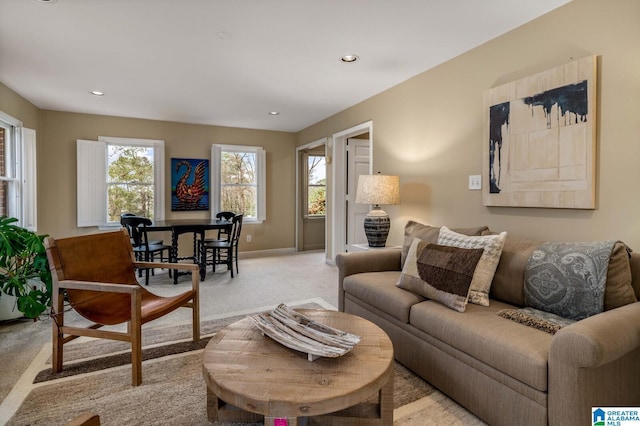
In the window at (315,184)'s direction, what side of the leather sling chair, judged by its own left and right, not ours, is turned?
left

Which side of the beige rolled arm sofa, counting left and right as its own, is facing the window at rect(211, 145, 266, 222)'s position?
right

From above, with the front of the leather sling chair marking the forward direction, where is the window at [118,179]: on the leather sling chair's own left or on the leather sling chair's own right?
on the leather sling chair's own left

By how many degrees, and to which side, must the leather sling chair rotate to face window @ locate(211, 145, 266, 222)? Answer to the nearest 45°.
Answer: approximately 90° to its left

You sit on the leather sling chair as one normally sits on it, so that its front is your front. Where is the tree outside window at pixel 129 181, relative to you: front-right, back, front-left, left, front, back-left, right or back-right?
back-left

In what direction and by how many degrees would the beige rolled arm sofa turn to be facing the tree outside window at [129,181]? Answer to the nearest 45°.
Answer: approximately 45° to its right

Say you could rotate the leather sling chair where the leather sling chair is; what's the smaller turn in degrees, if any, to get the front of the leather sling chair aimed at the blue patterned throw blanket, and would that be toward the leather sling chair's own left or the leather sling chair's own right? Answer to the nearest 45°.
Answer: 0° — it already faces it

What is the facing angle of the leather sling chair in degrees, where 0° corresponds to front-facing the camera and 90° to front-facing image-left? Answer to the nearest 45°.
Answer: approximately 315°

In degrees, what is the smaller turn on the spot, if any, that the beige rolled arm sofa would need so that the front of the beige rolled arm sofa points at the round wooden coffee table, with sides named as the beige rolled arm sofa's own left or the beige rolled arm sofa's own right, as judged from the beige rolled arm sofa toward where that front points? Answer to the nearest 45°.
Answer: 0° — it already faces it
